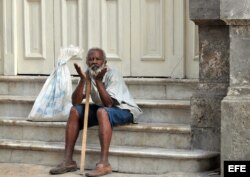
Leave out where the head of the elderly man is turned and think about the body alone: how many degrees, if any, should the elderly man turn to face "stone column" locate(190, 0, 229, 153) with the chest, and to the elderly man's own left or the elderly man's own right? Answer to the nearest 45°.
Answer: approximately 135° to the elderly man's own left

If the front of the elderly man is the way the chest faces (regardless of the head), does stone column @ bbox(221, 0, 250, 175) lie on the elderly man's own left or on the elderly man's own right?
on the elderly man's own left

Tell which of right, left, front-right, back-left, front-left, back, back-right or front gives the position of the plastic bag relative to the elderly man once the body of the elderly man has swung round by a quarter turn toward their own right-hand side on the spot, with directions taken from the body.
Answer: front

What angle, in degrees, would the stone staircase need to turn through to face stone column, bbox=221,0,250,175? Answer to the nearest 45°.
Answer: approximately 45° to its left

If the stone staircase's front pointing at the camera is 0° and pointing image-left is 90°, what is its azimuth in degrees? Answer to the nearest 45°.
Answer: approximately 0°

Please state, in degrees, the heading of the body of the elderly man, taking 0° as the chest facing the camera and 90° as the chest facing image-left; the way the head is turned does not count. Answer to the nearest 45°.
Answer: approximately 45°
